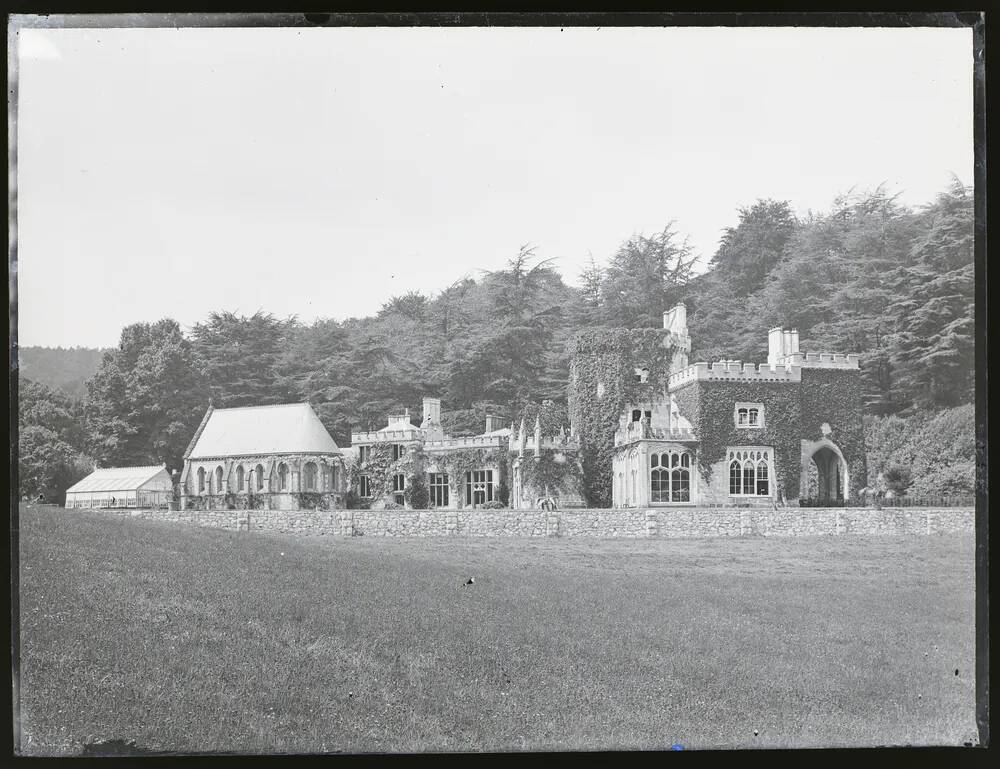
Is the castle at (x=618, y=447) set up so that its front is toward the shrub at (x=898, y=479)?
no

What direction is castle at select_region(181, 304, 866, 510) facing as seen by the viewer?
toward the camera
